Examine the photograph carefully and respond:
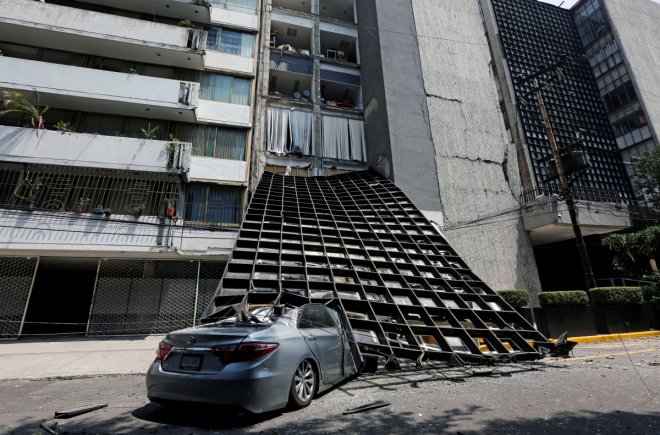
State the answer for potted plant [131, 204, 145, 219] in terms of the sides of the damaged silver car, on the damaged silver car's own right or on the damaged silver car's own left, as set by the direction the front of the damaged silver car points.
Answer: on the damaged silver car's own left

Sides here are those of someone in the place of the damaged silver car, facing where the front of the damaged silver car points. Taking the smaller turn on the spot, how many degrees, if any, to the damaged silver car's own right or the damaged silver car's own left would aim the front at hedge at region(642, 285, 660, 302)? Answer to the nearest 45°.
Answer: approximately 45° to the damaged silver car's own right

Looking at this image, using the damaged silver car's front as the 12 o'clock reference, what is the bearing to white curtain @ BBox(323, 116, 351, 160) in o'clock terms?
The white curtain is roughly at 11 o'clock from the damaged silver car.

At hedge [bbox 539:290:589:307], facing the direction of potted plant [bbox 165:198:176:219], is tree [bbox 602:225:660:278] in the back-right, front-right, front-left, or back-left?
back-right

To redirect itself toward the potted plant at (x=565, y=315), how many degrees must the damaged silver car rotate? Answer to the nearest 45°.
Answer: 0° — it already faces it

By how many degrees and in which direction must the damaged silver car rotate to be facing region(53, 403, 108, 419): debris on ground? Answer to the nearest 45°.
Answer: approximately 90° to its left

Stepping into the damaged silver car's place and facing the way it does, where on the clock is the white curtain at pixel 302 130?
The white curtain is roughly at 11 o'clock from the damaged silver car.

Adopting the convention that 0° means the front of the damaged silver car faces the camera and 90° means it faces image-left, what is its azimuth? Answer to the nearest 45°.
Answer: approximately 225°
